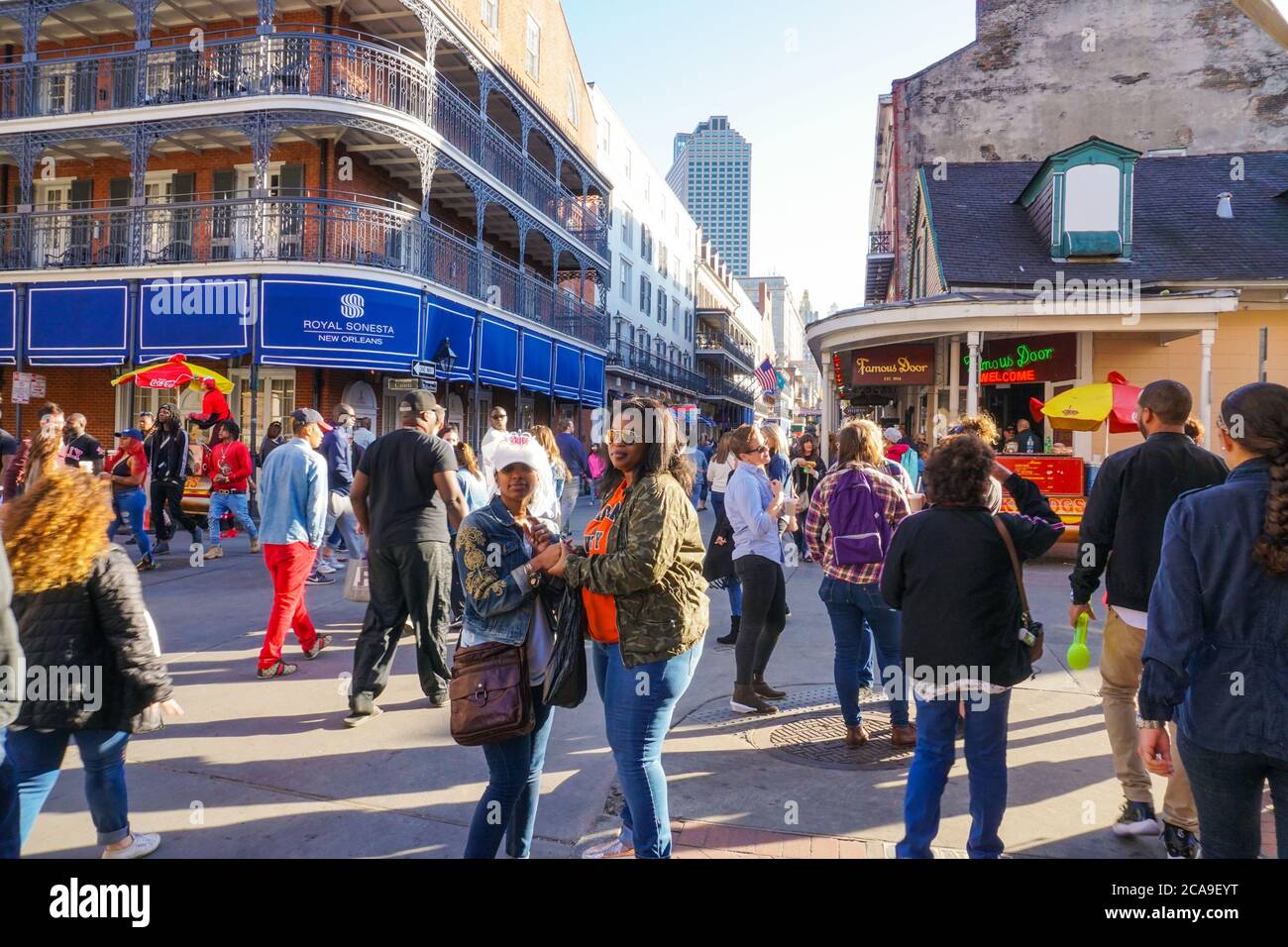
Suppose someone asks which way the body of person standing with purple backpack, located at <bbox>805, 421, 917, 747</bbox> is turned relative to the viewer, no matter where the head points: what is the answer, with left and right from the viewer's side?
facing away from the viewer

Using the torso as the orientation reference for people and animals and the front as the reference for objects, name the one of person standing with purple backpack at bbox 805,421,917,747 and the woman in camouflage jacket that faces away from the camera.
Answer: the person standing with purple backpack

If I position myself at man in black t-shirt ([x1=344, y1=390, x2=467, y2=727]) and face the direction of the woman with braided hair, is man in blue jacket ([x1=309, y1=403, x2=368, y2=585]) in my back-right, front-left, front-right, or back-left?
back-left

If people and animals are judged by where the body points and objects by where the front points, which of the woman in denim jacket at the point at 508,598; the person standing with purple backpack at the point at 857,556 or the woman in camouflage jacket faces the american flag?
the person standing with purple backpack

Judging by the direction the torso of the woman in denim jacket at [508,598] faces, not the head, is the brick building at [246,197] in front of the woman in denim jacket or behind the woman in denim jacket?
behind

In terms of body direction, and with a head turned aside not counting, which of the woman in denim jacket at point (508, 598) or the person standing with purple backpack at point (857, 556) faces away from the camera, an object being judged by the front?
the person standing with purple backpack

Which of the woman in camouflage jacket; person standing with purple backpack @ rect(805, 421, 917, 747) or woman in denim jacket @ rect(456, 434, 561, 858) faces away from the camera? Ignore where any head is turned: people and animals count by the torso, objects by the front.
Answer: the person standing with purple backpack

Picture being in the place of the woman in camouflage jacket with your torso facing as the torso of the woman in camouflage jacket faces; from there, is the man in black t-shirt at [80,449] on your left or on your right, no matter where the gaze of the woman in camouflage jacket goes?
on your right

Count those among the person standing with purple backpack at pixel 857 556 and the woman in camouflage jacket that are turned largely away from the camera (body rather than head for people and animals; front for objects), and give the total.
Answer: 1

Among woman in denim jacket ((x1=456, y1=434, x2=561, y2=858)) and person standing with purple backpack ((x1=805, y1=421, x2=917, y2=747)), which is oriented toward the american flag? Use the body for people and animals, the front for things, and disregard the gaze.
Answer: the person standing with purple backpack

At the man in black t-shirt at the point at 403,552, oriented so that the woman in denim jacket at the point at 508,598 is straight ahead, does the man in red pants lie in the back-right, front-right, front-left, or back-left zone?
back-right

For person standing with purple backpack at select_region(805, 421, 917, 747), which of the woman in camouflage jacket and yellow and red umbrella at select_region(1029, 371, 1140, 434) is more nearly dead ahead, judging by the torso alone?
the yellow and red umbrella
